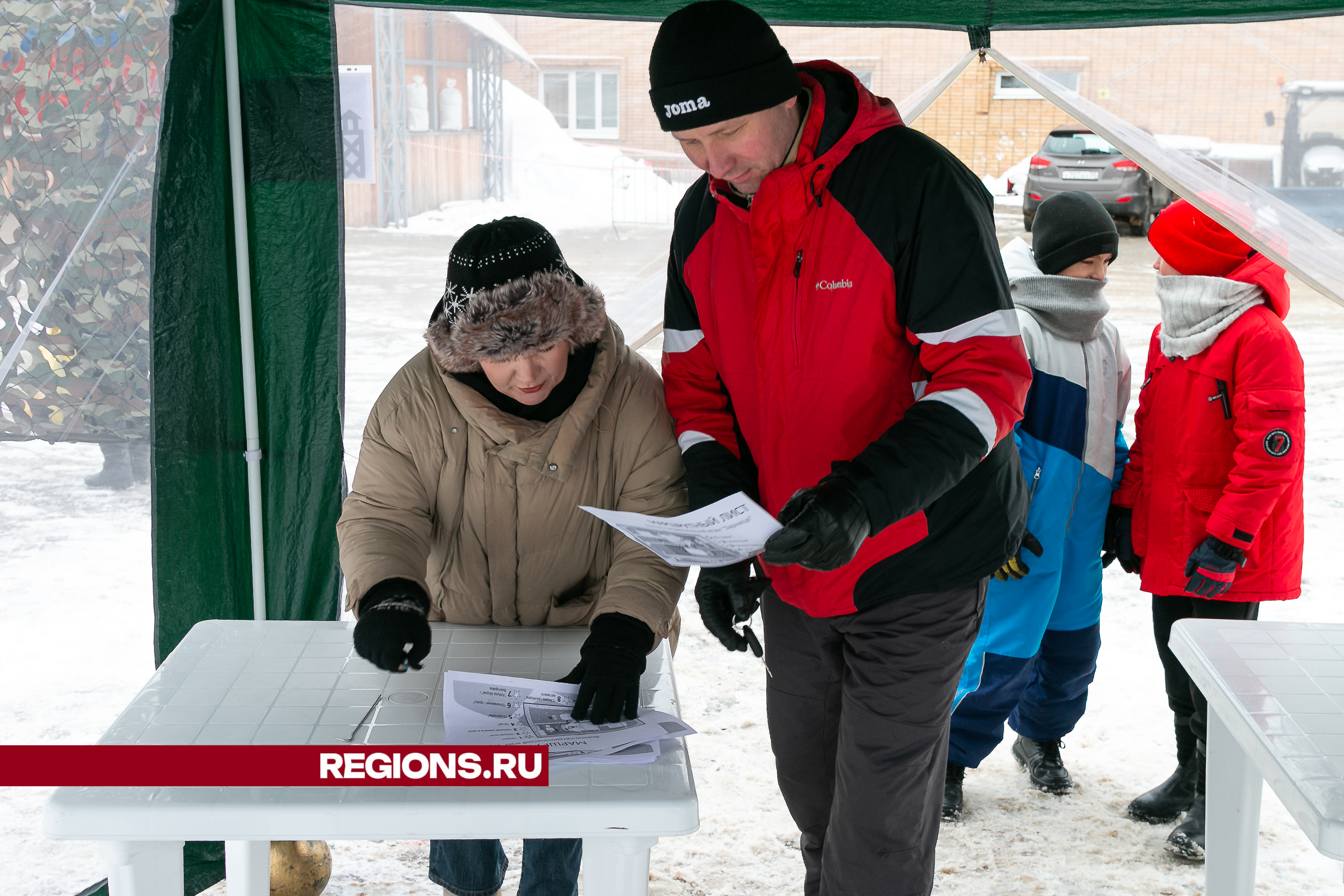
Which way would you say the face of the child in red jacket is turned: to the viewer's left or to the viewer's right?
to the viewer's left

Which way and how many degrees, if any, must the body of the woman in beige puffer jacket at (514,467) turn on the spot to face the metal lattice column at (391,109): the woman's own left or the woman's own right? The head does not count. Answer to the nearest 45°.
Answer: approximately 180°

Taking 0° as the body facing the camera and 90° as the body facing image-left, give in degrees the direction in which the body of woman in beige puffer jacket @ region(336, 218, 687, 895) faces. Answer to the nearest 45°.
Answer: approximately 0°

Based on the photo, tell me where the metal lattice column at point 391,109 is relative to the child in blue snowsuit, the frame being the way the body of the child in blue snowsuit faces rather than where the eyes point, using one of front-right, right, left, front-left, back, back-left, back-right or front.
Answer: back-right

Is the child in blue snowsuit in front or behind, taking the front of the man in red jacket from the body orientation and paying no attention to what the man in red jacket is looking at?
behind

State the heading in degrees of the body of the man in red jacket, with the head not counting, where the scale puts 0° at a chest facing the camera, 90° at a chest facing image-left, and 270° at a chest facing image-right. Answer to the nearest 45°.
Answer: approximately 45°
